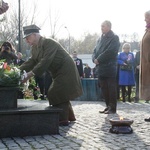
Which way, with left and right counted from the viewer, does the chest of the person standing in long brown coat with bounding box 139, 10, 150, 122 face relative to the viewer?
facing to the left of the viewer

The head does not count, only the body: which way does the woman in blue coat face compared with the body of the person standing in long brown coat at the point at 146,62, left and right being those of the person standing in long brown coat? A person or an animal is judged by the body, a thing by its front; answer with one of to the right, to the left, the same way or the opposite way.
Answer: to the left

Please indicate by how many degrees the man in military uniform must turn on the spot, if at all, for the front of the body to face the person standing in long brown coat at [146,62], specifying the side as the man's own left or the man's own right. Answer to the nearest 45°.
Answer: approximately 180°

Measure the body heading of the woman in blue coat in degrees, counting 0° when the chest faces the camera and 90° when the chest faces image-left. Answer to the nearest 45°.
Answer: approximately 0°

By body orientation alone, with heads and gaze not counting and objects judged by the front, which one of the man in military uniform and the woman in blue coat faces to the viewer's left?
the man in military uniform

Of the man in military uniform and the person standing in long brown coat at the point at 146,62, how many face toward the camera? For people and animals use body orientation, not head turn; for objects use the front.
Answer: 0

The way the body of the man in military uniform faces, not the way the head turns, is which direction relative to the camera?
to the viewer's left

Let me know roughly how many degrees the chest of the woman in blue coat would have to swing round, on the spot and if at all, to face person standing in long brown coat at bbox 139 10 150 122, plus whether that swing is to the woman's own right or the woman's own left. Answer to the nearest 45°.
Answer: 0° — they already face them
